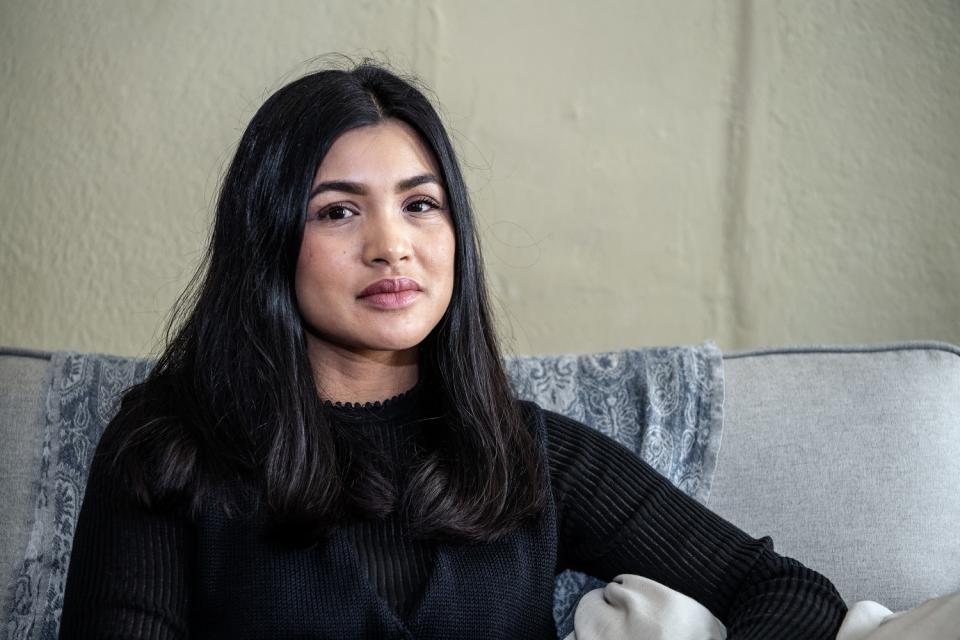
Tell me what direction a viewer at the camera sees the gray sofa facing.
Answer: facing the viewer

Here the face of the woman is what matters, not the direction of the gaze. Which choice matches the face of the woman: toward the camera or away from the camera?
toward the camera
